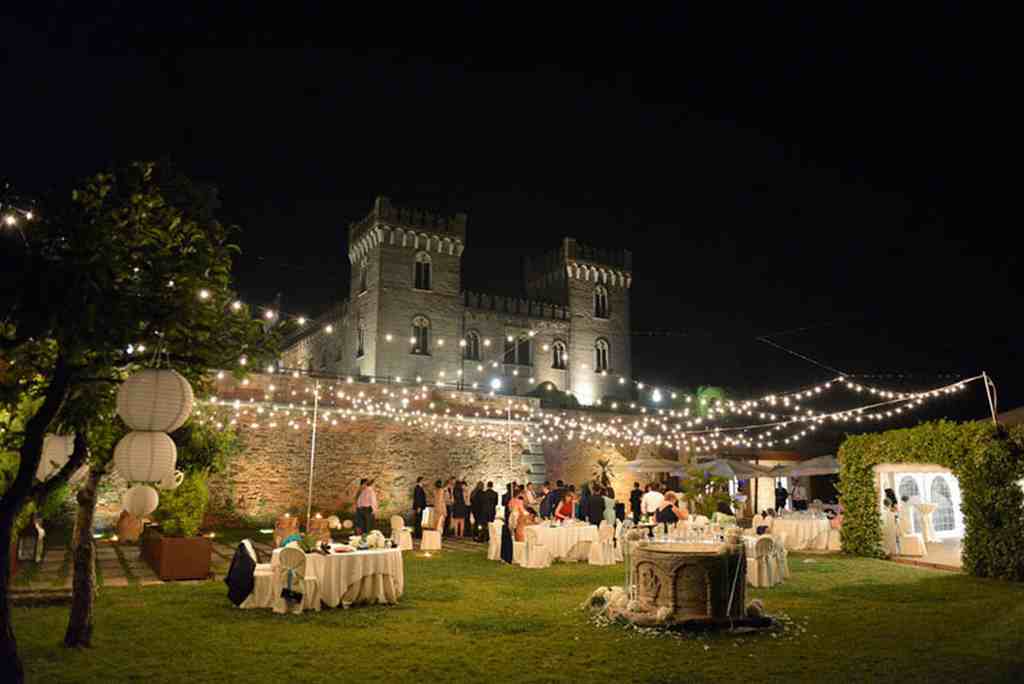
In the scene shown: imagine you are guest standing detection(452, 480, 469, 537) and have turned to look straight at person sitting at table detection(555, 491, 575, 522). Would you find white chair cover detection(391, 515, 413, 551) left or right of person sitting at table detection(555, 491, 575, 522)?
right

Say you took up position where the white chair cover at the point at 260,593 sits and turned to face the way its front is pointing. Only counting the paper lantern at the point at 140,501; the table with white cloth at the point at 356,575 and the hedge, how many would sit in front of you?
2

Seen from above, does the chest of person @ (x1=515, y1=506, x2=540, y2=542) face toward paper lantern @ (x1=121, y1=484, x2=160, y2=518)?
no

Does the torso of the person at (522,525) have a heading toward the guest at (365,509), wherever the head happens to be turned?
no

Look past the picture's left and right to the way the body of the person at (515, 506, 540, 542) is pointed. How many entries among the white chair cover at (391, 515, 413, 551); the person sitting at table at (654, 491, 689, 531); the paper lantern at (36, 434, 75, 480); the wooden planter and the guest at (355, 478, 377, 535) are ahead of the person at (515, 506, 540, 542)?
1

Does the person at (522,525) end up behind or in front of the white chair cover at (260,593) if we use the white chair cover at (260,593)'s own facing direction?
in front

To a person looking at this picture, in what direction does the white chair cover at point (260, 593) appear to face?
facing to the right of the viewer

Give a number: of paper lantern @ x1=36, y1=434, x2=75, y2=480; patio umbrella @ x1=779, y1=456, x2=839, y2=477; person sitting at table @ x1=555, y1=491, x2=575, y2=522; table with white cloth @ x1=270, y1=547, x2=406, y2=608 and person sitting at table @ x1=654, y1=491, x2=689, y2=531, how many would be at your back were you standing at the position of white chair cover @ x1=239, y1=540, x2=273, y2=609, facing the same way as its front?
1

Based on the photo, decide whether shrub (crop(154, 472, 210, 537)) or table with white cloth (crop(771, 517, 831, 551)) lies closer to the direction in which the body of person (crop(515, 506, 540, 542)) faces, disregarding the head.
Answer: the table with white cloth

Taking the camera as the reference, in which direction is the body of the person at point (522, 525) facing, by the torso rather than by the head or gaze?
to the viewer's right

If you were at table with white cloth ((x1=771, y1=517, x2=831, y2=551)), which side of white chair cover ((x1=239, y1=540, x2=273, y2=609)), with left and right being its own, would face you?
front

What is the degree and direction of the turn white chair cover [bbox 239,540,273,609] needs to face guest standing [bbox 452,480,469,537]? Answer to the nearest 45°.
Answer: approximately 45° to its left

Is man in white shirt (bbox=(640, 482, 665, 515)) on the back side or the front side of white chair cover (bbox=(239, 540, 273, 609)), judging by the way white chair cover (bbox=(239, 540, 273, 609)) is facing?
on the front side

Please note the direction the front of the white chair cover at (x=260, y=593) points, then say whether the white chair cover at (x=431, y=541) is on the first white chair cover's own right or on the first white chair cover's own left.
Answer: on the first white chair cover's own left

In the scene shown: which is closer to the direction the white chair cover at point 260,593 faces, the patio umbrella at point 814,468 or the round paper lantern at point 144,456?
the patio umbrella

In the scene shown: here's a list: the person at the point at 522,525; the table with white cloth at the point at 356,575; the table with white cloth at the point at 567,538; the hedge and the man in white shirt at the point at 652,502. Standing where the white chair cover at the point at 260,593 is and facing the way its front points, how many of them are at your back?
0

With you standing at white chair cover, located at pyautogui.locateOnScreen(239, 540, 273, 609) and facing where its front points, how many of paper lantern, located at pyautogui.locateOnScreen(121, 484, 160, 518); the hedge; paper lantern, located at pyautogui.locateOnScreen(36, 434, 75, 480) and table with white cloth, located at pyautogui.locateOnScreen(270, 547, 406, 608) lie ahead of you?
2

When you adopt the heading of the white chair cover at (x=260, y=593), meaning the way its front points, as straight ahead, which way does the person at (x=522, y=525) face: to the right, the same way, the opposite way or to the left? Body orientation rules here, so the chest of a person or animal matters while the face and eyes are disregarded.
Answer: the same way
